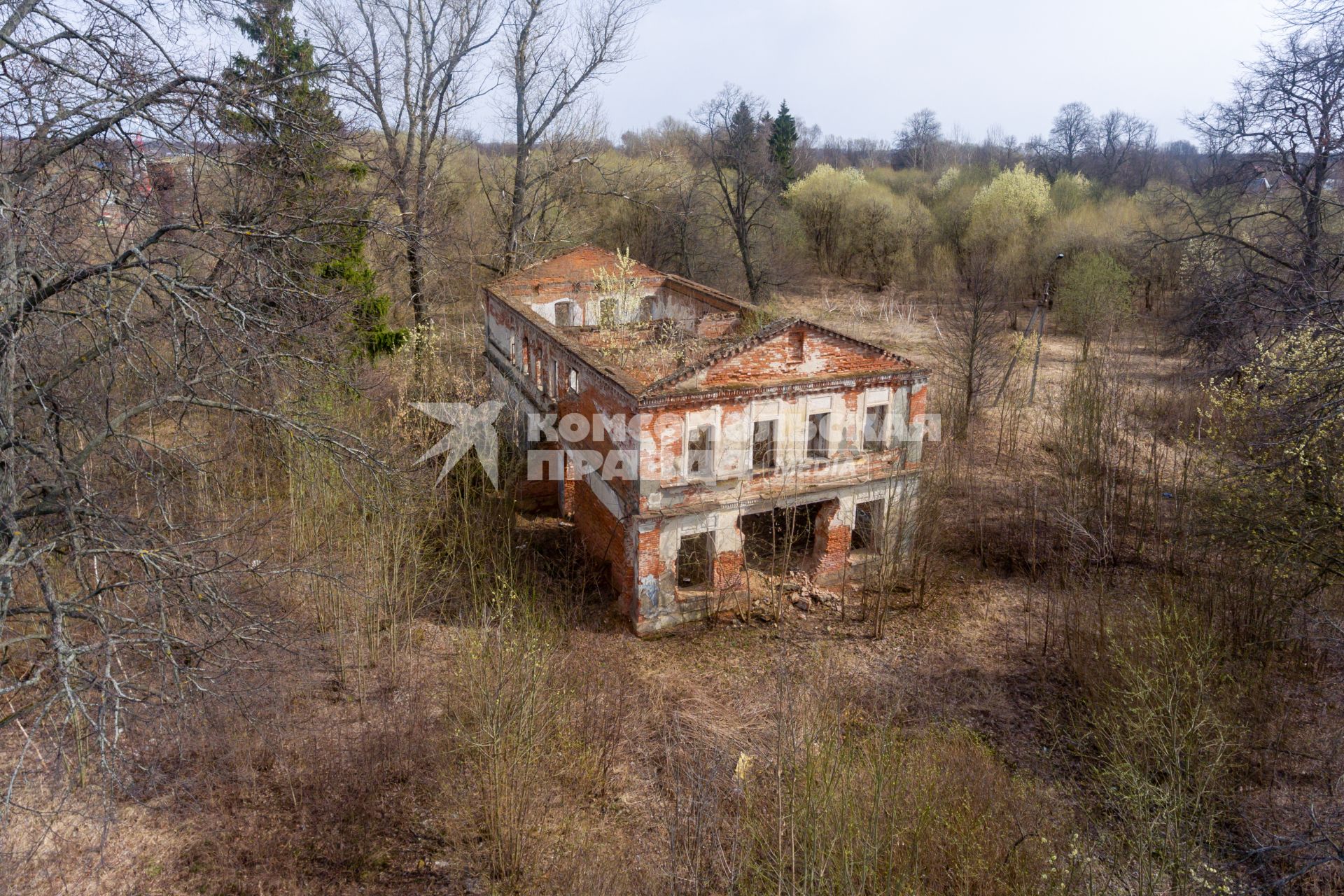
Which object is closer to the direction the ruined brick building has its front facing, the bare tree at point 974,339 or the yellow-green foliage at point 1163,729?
the yellow-green foliage

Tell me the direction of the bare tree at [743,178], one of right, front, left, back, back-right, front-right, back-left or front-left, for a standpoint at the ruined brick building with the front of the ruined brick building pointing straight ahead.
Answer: back-left

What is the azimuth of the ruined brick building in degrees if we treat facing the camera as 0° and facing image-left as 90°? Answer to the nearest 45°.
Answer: approximately 315°

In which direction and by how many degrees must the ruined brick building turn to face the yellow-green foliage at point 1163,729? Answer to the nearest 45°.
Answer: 0° — it already faces it

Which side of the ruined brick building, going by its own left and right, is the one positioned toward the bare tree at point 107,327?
right
